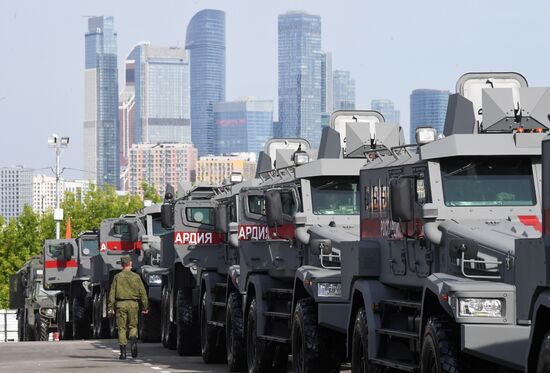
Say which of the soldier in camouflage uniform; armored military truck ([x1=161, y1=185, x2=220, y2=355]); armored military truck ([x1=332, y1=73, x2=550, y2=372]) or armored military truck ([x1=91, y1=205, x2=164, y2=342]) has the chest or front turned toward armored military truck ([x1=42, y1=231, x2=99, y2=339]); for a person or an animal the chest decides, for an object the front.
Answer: the soldier in camouflage uniform

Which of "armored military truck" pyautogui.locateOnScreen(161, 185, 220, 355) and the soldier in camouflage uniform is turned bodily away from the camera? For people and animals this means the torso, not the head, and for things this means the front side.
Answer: the soldier in camouflage uniform

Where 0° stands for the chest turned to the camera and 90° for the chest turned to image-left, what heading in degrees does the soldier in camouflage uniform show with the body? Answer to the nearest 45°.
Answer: approximately 180°

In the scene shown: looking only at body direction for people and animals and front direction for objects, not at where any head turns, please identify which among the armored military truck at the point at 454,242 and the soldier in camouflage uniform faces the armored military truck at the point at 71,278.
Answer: the soldier in camouflage uniform

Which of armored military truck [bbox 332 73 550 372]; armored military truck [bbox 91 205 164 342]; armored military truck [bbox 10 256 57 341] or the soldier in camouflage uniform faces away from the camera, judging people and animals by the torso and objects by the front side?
the soldier in camouflage uniform

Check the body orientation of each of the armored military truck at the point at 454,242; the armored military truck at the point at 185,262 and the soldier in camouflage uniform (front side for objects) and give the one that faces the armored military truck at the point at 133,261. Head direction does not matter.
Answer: the soldier in camouflage uniform

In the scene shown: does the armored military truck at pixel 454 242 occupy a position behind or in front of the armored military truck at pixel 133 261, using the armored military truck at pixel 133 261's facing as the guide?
in front

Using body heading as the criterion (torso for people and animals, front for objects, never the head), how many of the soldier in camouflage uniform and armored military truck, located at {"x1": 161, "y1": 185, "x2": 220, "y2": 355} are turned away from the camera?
1

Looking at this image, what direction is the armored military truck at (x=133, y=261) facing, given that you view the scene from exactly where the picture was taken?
facing the viewer and to the right of the viewer

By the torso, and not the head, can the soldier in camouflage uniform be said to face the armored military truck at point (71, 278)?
yes

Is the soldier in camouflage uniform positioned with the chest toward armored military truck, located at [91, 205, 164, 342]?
yes

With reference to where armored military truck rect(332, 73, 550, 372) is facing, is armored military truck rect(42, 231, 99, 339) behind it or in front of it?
behind

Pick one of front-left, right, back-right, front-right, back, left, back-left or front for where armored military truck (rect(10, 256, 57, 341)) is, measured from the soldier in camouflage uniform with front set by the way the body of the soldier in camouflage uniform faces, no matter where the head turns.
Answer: front

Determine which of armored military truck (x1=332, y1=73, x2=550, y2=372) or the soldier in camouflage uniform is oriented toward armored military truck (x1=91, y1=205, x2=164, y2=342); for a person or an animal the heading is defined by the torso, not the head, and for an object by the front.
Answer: the soldier in camouflage uniform

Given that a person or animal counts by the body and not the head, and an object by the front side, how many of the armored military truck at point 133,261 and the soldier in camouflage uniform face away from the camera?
1
